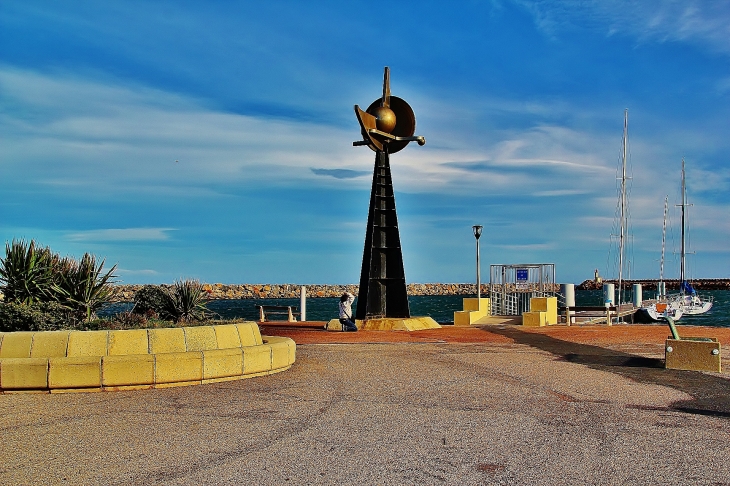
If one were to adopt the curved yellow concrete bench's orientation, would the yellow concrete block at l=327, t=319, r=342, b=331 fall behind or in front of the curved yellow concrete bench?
behind

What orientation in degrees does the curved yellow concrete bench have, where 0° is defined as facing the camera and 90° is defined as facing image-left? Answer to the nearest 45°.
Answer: approximately 0°

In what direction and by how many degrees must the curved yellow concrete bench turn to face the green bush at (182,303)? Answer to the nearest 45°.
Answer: approximately 180°

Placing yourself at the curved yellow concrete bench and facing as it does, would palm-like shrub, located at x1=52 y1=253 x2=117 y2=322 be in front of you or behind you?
behind

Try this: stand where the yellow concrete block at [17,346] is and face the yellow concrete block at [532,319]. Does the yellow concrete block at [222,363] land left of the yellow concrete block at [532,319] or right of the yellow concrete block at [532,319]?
right

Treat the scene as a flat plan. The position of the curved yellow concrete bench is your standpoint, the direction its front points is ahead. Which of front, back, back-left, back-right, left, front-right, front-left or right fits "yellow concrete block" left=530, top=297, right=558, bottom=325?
back-left

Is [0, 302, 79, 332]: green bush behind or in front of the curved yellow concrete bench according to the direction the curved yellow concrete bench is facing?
behind

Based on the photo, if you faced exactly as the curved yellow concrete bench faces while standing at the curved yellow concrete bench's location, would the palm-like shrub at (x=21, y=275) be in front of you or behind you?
behind

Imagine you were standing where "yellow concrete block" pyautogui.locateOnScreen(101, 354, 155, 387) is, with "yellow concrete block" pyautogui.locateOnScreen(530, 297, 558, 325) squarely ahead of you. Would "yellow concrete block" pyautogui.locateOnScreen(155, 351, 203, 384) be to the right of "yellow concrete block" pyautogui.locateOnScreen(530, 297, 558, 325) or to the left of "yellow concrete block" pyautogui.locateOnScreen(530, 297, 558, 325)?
right

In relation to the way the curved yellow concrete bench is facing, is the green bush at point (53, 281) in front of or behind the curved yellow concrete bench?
behind
